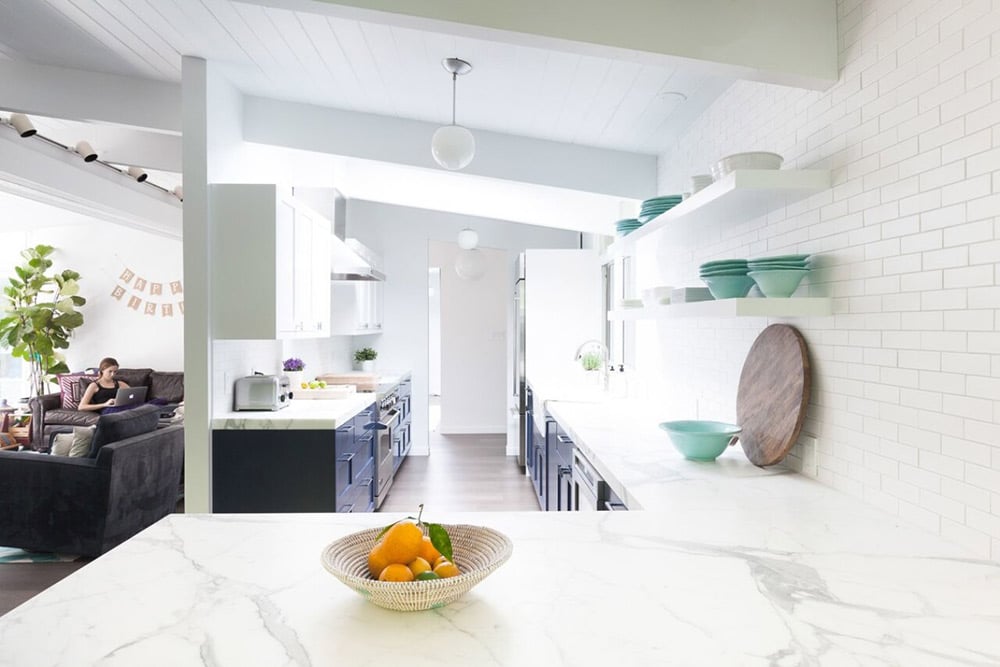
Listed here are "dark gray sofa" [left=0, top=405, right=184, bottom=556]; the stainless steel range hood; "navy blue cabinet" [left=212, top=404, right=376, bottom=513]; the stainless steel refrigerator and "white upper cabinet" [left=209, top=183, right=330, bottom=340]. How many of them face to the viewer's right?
3

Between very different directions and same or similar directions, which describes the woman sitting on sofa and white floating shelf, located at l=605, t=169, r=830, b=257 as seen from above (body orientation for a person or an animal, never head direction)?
very different directions

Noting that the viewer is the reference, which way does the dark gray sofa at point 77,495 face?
facing away from the viewer and to the left of the viewer

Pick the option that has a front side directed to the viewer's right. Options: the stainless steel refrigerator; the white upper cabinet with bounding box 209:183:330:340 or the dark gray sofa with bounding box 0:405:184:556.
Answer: the white upper cabinet

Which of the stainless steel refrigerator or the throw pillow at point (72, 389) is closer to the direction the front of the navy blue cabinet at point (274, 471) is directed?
the stainless steel refrigerator

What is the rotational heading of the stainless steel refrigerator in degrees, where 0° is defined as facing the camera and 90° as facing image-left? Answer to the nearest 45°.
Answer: approximately 90°

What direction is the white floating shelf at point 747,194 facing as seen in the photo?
to the viewer's left

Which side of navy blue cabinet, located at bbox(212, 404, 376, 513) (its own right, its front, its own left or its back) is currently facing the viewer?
right

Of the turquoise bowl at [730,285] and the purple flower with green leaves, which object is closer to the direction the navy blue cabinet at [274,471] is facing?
the turquoise bowl

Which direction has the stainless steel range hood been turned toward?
to the viewer's right

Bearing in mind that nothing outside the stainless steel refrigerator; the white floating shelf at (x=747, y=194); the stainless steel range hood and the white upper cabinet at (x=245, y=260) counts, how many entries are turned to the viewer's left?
2
